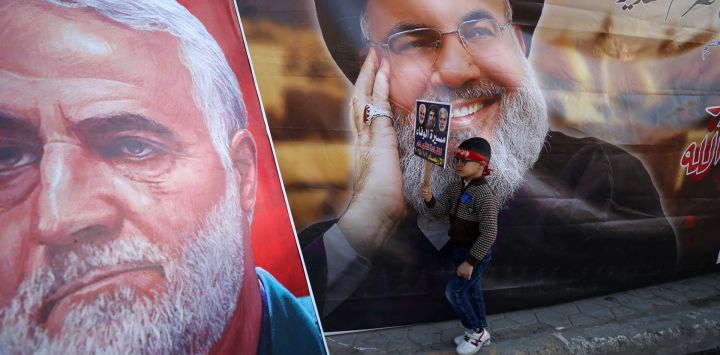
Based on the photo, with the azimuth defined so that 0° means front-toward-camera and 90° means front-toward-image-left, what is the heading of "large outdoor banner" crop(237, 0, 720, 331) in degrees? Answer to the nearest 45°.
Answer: approximately 0°

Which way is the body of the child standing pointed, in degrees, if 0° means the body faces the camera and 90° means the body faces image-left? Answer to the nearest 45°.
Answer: approximately 45°
